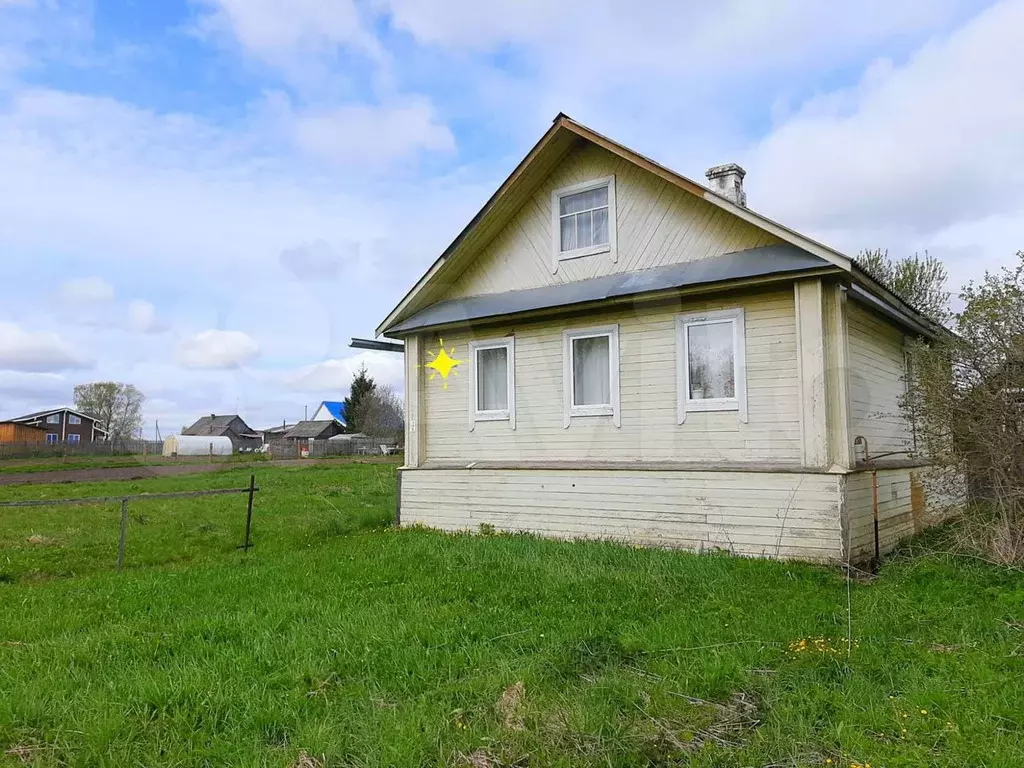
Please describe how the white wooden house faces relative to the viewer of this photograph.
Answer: facing the viewer and to the left of the viewer

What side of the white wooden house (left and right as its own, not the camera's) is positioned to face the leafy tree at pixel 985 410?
left
